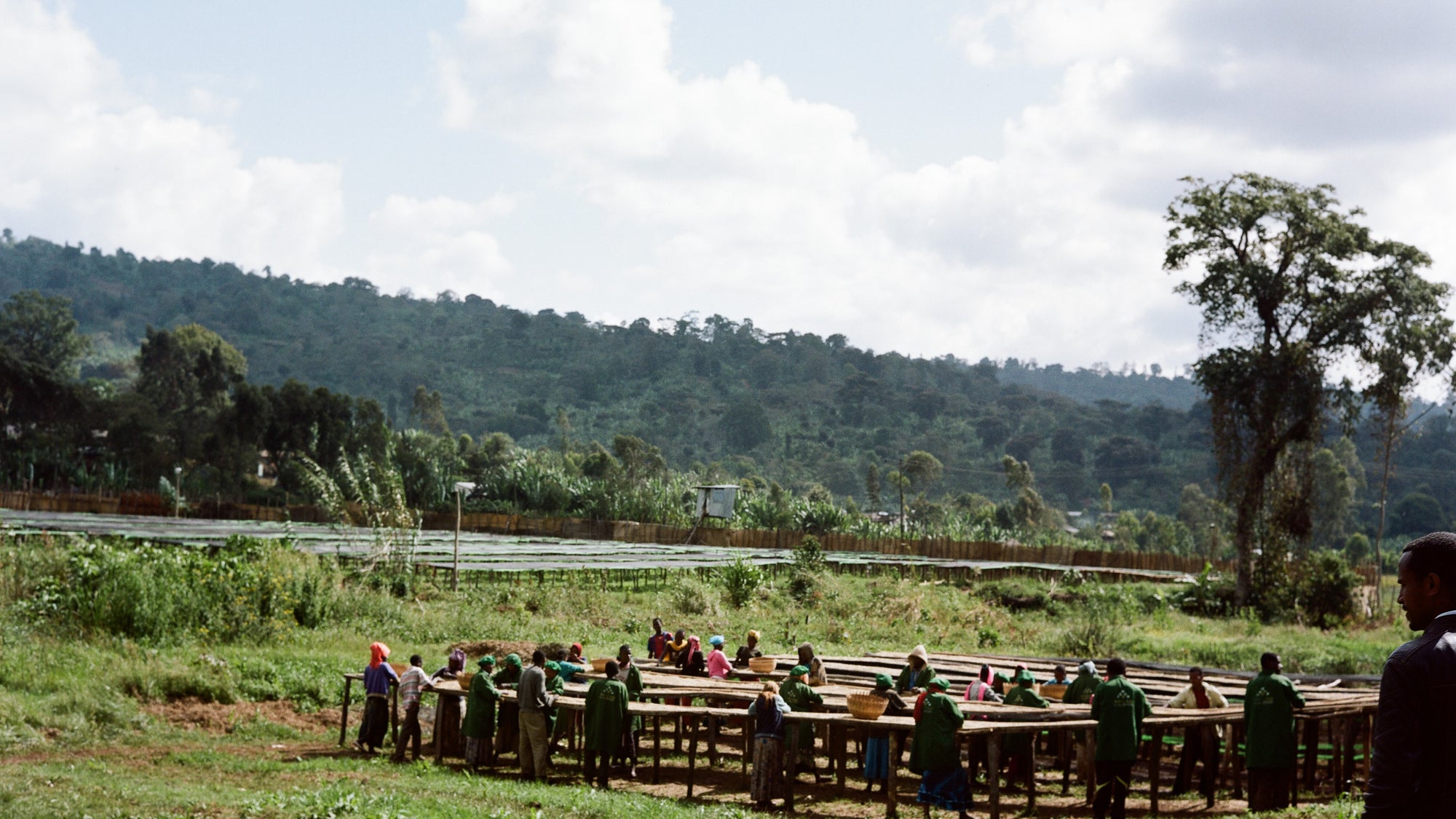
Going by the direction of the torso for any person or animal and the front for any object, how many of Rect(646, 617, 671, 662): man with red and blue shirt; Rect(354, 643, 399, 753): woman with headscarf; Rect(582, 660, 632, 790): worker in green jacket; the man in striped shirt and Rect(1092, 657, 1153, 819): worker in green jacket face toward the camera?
1

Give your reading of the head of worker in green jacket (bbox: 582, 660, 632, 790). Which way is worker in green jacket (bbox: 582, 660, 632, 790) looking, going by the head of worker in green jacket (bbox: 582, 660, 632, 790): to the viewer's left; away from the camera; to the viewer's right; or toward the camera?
away from the camera

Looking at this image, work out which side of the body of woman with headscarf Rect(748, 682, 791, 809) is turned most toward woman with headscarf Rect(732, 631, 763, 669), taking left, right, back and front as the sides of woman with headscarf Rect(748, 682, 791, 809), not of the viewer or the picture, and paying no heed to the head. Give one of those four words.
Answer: front

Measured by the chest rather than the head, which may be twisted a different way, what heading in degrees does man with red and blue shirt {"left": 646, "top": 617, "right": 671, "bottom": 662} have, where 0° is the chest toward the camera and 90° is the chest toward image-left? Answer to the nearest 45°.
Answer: approximately 0°

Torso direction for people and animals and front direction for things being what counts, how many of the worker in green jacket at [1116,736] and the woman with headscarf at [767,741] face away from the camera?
2

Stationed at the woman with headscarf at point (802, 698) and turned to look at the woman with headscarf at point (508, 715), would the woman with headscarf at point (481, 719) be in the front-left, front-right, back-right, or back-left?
front-left

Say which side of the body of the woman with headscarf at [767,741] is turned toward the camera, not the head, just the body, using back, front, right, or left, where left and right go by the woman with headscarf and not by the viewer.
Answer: back

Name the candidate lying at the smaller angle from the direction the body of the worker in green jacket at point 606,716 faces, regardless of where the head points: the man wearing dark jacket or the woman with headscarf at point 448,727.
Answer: the woman with headscarf

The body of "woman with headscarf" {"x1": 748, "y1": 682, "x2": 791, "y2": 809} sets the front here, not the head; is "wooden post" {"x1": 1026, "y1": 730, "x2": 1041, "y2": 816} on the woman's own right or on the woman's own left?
on the woman's own right

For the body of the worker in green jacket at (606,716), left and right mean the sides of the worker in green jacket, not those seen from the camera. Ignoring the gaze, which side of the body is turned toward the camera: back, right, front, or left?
back

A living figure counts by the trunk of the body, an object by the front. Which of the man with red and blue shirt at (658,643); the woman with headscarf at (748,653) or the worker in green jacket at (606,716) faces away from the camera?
the worker in green jacket

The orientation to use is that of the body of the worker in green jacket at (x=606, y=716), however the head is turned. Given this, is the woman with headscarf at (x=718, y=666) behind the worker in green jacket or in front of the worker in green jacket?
in front

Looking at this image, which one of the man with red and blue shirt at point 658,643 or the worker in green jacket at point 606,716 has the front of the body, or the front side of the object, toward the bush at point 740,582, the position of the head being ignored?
the worker in green jacket

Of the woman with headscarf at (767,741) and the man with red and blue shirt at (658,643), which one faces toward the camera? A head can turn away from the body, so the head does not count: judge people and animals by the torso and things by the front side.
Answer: the man with red and blue shirt at (658,643)

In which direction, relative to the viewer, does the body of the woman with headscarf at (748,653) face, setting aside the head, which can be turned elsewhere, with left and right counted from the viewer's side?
facing the viewer and to the left of the viewer

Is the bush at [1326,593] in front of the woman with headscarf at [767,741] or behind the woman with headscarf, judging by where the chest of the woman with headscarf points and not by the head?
in front

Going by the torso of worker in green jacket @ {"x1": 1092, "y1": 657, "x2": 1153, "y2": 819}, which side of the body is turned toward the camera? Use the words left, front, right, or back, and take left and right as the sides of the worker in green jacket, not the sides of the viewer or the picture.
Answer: back

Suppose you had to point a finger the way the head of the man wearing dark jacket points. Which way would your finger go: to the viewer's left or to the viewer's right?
to the viewer's left
